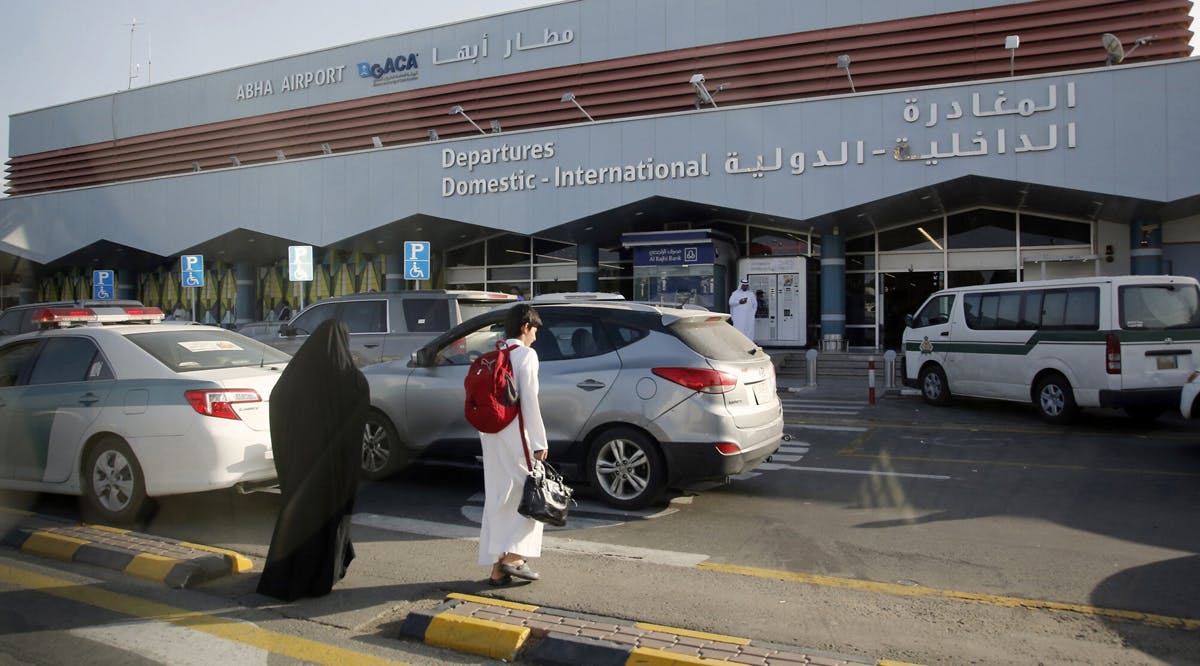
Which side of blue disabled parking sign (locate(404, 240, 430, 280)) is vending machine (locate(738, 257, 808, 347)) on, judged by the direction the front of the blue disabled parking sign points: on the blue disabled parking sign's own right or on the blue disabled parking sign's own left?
on the blue disabled parking sign's own left

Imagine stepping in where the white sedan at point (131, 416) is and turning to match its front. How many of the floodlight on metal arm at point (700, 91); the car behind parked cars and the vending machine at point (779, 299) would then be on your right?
3

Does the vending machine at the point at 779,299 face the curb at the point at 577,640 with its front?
yes

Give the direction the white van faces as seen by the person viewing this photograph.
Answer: facing away from the viewer and to the left of the viewer

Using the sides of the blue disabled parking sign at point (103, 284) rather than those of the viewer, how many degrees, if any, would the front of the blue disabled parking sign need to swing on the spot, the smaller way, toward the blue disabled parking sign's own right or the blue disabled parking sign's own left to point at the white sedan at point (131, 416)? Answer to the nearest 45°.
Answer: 0° — it already faces it

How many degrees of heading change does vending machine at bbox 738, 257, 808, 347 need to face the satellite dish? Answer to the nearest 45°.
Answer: approximately 90° to its left

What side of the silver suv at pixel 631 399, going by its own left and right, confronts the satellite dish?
right

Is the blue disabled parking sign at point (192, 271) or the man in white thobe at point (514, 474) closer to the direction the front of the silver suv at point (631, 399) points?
the blue disabled parking sign

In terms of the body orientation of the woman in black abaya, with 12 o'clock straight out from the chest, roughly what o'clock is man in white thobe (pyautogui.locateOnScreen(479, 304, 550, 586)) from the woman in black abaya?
The man in white thobe is roughly at 2 o'clock from the woman in black abaya.

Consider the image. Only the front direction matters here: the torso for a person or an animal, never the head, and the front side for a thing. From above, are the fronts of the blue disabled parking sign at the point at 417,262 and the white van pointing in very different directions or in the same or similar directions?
very different directions

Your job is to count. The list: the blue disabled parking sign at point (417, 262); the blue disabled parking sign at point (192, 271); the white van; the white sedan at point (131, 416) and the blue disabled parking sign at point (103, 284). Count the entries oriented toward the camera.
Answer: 3

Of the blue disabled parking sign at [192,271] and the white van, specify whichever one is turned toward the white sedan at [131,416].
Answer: the blue disabled parking sign

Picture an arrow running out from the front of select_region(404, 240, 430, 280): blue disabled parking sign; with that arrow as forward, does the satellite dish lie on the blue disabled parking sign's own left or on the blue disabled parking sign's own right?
on the blue disabled parking sign's own left
